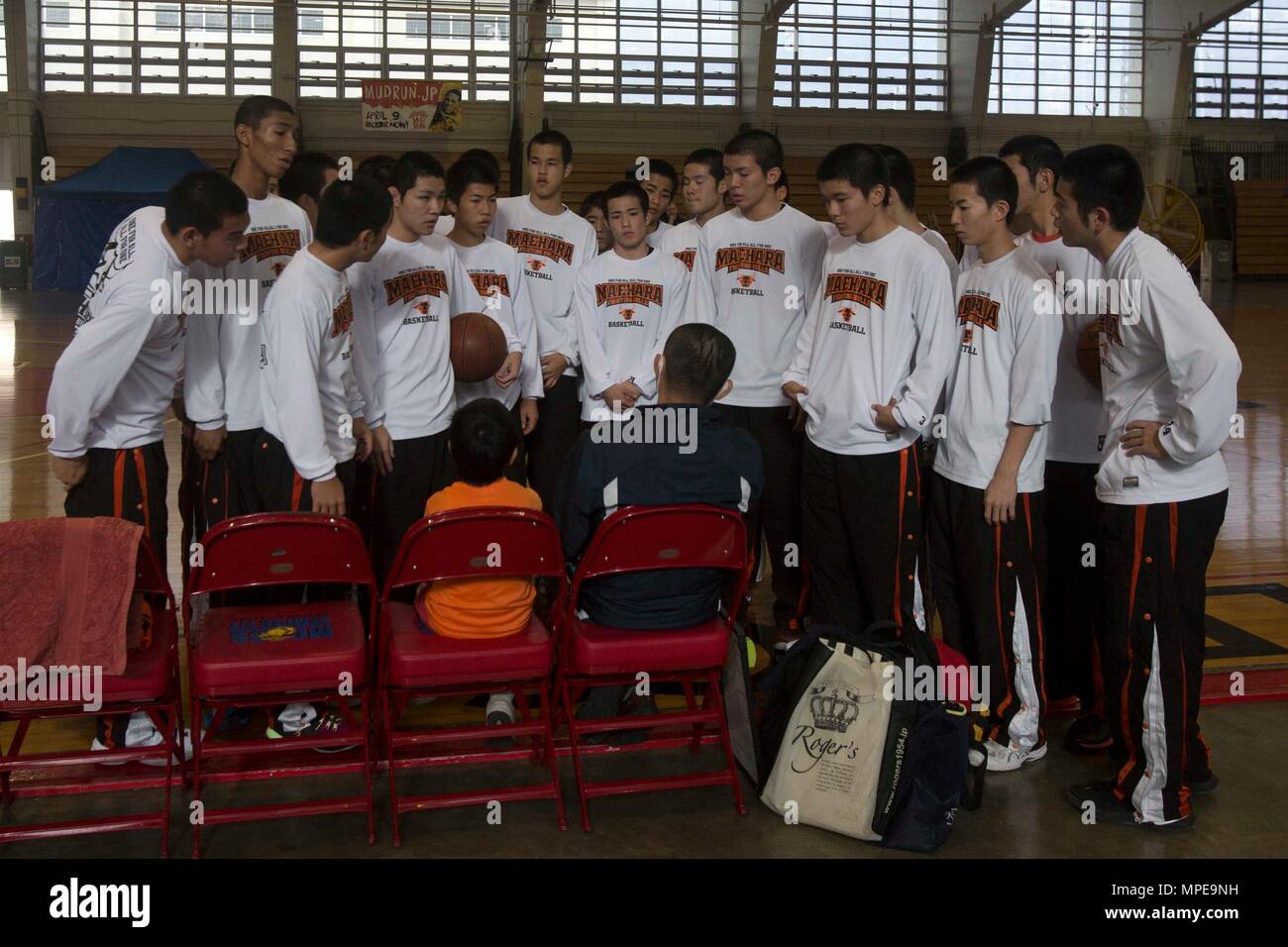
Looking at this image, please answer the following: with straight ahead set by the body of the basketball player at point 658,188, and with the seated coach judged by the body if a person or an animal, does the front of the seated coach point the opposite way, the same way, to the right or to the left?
the opposite way

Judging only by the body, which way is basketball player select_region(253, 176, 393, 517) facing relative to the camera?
to the viewer's right

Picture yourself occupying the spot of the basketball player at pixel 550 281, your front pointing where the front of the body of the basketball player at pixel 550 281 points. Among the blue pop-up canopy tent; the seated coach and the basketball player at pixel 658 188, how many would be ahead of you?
1

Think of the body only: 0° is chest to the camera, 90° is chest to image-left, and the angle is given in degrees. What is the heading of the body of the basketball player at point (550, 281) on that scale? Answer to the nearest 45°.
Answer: approximately 0°

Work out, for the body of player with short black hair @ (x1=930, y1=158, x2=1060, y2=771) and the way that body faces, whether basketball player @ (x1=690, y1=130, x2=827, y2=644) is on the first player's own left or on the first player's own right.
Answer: on the first player's own right

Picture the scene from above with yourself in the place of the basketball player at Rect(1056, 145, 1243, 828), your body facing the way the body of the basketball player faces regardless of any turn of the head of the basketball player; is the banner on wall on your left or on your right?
on your right

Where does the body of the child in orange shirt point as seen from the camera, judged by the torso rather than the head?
away from the camera
